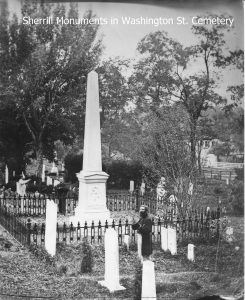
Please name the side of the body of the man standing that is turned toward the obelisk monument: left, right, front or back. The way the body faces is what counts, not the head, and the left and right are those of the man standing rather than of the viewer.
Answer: right

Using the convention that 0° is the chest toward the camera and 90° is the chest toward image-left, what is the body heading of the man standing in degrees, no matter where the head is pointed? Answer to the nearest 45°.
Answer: approximately 45°

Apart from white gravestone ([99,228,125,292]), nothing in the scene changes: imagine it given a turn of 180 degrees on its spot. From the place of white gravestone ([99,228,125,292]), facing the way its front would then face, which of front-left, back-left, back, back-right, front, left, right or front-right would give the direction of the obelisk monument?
front-left

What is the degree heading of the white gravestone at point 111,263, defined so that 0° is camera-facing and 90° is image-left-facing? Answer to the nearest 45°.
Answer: approximately 45°
